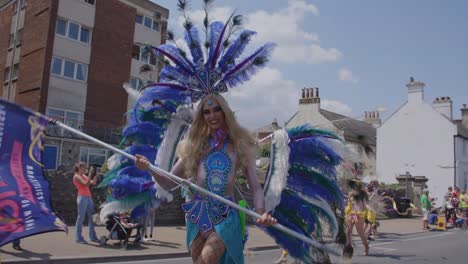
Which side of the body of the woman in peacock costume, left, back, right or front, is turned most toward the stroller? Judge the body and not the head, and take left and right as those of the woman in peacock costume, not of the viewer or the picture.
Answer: back

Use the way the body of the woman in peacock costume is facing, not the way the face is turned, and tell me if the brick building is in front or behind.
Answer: behind

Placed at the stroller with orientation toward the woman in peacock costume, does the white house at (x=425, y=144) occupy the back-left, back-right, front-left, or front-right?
back-left

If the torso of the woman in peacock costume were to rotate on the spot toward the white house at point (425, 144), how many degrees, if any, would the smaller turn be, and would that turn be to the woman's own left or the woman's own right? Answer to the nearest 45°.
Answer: approximately 135° to the woman's own left

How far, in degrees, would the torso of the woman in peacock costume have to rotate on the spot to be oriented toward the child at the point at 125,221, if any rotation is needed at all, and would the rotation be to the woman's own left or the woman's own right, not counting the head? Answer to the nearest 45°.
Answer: approximately 180°

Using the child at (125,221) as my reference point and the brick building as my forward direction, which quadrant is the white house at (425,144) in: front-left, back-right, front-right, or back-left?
front-right

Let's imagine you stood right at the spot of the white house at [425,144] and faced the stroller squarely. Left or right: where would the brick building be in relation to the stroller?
right

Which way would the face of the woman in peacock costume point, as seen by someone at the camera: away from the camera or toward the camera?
toward the camera

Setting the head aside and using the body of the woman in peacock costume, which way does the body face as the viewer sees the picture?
toward the camera
